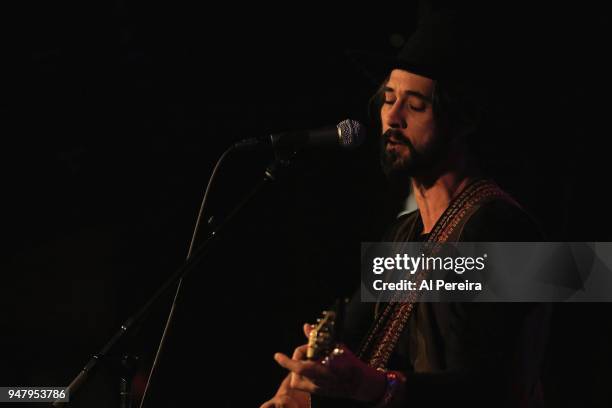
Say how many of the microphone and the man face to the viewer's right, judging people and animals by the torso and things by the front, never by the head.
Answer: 1

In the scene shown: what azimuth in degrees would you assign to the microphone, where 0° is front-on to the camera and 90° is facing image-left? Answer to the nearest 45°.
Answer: approximately 270°

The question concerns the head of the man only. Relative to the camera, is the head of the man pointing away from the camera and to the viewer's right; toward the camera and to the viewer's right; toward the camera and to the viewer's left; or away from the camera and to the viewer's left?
toward the camera and to the viewer's left

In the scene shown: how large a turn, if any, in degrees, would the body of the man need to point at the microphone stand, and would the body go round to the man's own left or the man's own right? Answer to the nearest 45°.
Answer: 0° — they already face it

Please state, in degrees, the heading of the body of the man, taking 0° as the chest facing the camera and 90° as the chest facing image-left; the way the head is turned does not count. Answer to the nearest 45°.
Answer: approximately 45°

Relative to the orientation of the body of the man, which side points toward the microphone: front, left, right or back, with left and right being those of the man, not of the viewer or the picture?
front

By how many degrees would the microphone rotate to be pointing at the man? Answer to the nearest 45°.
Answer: approximately 45° to its left
